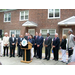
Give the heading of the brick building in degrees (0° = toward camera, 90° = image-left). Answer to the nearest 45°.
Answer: approximately 45°
